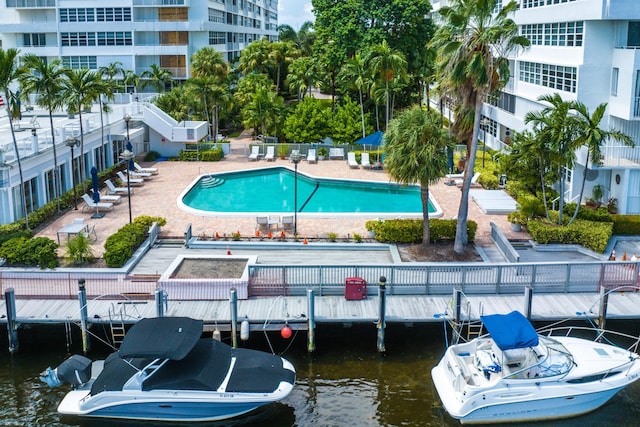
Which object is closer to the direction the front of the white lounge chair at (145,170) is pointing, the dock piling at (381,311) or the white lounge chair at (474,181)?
the white lounge chair

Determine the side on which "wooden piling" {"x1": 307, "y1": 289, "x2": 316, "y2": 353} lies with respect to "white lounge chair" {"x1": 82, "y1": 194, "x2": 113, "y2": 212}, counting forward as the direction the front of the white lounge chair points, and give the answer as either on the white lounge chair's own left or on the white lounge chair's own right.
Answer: on the white lounge chair's own right

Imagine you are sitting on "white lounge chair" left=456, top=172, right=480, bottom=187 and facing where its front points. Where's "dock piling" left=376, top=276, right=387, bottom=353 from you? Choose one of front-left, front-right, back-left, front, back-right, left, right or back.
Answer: left

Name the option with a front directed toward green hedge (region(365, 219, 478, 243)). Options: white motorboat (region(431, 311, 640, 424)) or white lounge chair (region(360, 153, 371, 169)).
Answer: the white lounge chair

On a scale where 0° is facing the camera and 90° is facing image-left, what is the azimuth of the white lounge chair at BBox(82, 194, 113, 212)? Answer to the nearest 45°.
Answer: approximately 270°

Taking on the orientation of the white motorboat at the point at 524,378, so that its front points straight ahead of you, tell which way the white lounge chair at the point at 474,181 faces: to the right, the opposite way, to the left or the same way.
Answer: the opposite way

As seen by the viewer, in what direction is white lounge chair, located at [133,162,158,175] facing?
to the viewer's right

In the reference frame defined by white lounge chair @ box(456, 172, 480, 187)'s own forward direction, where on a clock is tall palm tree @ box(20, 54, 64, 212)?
The tall palm tree is roughly at 11 o'clock from the white lounge chair.

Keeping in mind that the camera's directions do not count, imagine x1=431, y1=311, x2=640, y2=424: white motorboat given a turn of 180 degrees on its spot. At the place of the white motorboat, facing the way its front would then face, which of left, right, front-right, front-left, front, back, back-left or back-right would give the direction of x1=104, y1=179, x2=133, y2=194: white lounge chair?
front-right

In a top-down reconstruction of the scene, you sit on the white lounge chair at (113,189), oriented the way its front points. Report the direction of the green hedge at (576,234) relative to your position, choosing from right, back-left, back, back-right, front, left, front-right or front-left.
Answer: front-right

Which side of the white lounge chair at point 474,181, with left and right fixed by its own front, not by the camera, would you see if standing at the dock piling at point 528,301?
left

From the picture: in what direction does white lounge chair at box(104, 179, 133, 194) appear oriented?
to the viewer's right

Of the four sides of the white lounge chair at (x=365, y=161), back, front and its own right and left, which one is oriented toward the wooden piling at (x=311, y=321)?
front

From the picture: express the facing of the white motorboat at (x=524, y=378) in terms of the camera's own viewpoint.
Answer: facing to the right of the viewer

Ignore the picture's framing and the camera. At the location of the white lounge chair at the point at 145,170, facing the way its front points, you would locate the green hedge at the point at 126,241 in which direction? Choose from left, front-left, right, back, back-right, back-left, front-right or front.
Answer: right

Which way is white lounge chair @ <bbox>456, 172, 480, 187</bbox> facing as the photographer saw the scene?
facing to the left of the viewer

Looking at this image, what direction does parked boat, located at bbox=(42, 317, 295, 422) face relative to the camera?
to the viewer's right
